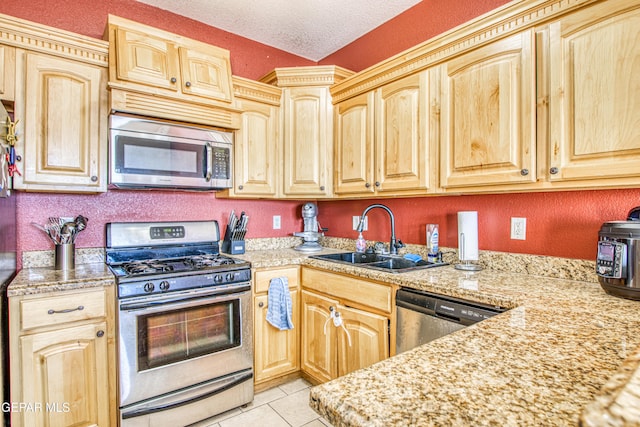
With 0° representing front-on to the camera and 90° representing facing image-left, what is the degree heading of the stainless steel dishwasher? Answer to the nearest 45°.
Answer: approximately 45°

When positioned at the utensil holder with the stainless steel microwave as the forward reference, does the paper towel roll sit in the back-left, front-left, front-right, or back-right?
front-right

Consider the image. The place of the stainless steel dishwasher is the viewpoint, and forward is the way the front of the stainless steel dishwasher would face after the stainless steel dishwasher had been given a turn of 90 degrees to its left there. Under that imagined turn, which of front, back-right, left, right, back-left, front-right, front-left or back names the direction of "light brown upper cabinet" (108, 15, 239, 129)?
back-right

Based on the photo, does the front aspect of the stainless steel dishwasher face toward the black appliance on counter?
no

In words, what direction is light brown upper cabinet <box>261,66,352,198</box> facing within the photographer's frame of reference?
facing the viewer

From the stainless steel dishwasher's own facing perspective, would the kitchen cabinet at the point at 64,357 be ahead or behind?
ahead

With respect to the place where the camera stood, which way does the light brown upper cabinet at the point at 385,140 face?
facing the viewer and to the left of the viewer

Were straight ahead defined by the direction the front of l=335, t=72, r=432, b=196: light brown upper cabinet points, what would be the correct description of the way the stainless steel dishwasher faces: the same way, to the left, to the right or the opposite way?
the same way

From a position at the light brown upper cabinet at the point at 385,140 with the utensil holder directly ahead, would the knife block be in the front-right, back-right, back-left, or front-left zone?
front-right

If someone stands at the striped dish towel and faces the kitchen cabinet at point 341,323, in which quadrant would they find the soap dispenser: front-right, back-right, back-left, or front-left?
front-left

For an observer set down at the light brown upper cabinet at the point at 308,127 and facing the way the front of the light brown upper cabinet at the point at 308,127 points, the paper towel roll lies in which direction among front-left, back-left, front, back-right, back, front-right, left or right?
front-left

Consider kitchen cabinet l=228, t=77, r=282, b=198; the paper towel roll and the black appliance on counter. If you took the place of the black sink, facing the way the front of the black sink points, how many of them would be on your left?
2

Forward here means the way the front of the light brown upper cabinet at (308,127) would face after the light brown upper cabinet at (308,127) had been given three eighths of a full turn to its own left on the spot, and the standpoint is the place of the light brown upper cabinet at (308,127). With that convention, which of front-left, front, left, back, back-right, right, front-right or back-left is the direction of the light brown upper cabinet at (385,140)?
right

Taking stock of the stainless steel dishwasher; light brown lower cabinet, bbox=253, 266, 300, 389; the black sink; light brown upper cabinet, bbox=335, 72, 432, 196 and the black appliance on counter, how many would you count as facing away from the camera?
0

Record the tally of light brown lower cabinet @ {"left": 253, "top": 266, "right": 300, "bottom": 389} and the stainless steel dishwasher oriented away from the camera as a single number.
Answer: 0

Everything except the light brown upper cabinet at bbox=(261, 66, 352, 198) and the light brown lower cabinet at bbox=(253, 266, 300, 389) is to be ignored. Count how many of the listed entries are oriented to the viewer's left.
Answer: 0

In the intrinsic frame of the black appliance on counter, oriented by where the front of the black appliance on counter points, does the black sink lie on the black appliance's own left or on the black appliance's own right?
on the black appliance's own right

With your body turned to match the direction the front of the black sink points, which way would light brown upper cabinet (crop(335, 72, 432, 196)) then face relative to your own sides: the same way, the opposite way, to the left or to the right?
the same way

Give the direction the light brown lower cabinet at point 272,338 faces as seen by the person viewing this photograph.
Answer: facing the viewer and to the right of the viewer
